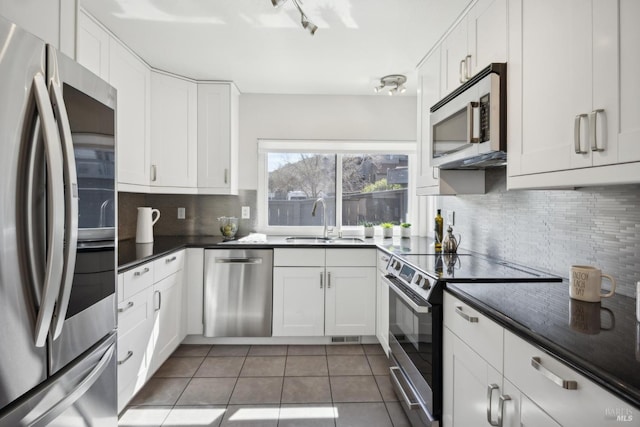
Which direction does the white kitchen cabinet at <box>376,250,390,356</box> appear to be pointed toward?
to the viewer's left

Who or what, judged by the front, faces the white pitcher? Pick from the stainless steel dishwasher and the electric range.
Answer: the electric range

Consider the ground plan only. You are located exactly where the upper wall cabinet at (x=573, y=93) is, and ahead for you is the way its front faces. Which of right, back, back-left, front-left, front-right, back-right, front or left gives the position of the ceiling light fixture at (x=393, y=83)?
right

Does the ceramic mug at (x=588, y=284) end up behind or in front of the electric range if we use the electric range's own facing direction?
behind

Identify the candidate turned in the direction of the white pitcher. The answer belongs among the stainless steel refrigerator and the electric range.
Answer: the electric range

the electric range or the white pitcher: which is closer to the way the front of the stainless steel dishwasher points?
the electric range

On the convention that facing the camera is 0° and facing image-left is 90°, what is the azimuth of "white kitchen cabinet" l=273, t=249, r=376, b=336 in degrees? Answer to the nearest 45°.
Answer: approximately 0°

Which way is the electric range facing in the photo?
to the viewer's left

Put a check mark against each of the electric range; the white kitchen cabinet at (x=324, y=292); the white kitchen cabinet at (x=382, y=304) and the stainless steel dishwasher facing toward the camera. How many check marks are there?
2

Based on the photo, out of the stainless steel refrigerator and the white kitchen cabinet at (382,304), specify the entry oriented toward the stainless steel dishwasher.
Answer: the white kitchen cabinet

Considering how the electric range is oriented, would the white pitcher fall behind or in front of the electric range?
in front

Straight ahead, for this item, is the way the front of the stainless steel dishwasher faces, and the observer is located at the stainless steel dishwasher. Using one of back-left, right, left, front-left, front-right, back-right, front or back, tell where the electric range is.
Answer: front-left
